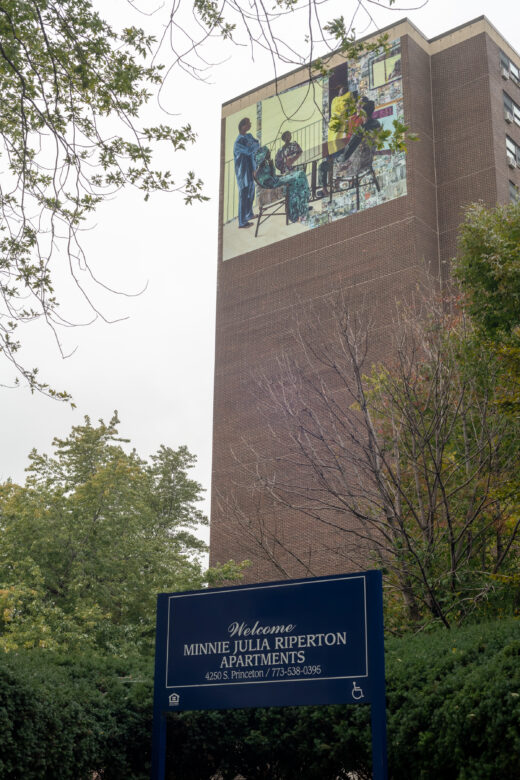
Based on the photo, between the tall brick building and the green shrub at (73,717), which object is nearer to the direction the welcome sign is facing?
the green shrub

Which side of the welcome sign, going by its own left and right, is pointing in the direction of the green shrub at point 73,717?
right

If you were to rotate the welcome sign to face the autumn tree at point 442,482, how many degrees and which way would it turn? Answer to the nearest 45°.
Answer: approximately 180°

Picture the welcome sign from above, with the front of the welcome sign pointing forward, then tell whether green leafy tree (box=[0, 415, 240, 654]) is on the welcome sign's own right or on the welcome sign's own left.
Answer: on the welcome sign's own right

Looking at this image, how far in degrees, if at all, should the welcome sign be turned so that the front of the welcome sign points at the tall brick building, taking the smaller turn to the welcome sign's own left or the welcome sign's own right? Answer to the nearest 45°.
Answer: approximately 135° to the welcome sign's own right
